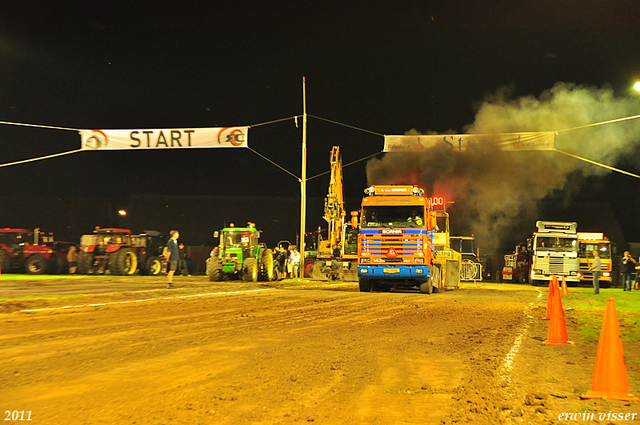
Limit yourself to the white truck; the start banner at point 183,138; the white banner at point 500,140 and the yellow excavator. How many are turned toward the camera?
4

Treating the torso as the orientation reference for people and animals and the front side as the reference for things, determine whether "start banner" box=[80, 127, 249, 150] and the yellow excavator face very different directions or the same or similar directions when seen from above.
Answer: same or similar directions

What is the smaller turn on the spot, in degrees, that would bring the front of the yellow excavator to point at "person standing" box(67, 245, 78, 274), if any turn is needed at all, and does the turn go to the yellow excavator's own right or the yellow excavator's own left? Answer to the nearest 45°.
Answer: approximately 90° to the yellow excavator's own right

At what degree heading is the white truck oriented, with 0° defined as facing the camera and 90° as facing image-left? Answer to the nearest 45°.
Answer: approximately 0°

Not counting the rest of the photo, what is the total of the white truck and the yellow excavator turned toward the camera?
2

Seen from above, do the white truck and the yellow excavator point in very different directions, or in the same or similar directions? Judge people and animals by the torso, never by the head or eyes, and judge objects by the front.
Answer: same or similar directions

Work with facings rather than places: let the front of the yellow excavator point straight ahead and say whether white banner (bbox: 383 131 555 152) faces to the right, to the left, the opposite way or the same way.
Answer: the same way

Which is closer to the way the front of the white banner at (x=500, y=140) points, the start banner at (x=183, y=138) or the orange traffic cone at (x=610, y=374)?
the orange traffic cone

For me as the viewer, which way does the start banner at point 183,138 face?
facing the viewer

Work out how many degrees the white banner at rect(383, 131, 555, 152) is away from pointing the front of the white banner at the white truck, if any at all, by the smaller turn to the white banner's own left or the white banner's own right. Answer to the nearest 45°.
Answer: approximately 135° to the white banner's own left

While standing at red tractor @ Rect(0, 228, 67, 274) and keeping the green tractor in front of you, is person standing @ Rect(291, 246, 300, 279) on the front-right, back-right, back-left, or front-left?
front-left

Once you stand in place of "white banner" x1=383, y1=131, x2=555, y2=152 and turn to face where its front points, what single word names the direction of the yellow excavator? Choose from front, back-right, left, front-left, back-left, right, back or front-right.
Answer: right
